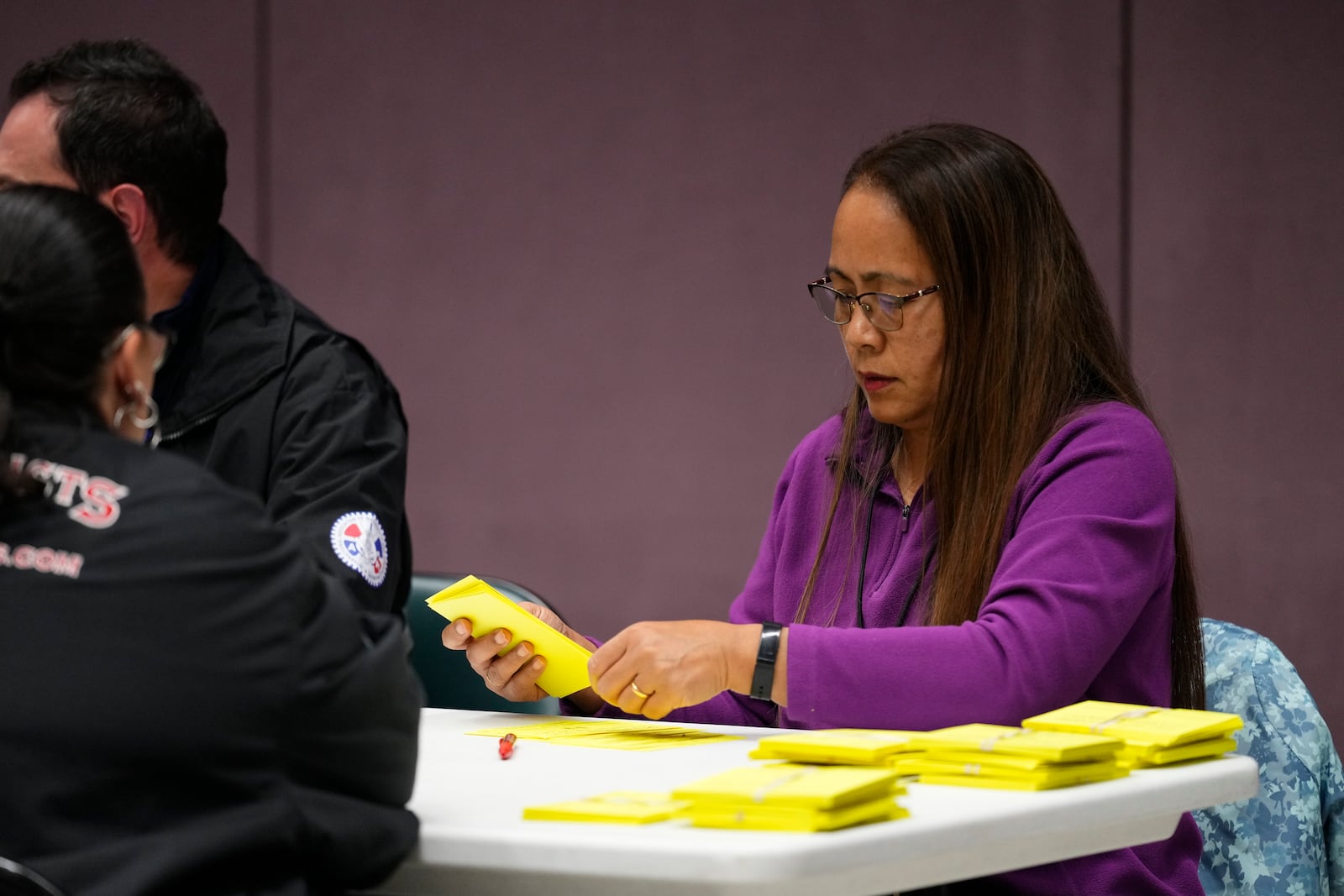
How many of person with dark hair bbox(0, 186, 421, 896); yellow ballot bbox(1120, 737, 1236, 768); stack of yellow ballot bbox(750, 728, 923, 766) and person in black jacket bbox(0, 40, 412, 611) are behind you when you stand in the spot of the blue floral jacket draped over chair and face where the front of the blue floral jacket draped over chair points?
0

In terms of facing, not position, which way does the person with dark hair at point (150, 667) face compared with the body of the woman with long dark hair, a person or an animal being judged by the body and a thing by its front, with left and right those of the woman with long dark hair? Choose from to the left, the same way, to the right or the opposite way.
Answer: the opposite way

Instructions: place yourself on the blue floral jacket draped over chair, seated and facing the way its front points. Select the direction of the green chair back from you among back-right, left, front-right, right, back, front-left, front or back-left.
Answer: front-right

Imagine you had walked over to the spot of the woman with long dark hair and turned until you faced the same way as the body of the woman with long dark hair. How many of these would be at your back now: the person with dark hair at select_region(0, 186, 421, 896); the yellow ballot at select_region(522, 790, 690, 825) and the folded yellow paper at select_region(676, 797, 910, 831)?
0

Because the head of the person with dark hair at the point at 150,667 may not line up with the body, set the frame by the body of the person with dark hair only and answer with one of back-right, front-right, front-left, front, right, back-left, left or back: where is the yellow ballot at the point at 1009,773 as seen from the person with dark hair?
front-right

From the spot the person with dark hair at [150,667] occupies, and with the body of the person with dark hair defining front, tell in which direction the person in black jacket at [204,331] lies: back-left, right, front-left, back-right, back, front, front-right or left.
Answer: front-left

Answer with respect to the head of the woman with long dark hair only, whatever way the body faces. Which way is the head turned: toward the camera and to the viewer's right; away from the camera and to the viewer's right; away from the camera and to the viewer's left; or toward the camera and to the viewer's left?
toward the camera and to the viewer's left

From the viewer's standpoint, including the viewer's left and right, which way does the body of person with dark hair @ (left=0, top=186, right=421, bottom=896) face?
facing away from the viewer and to the right of the viewer

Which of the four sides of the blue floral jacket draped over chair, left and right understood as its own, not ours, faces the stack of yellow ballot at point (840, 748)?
front

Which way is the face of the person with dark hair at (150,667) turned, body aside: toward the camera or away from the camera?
away from the camera

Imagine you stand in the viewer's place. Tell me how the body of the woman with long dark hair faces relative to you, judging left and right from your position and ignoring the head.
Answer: facing the viewer and to the left of the viewer
